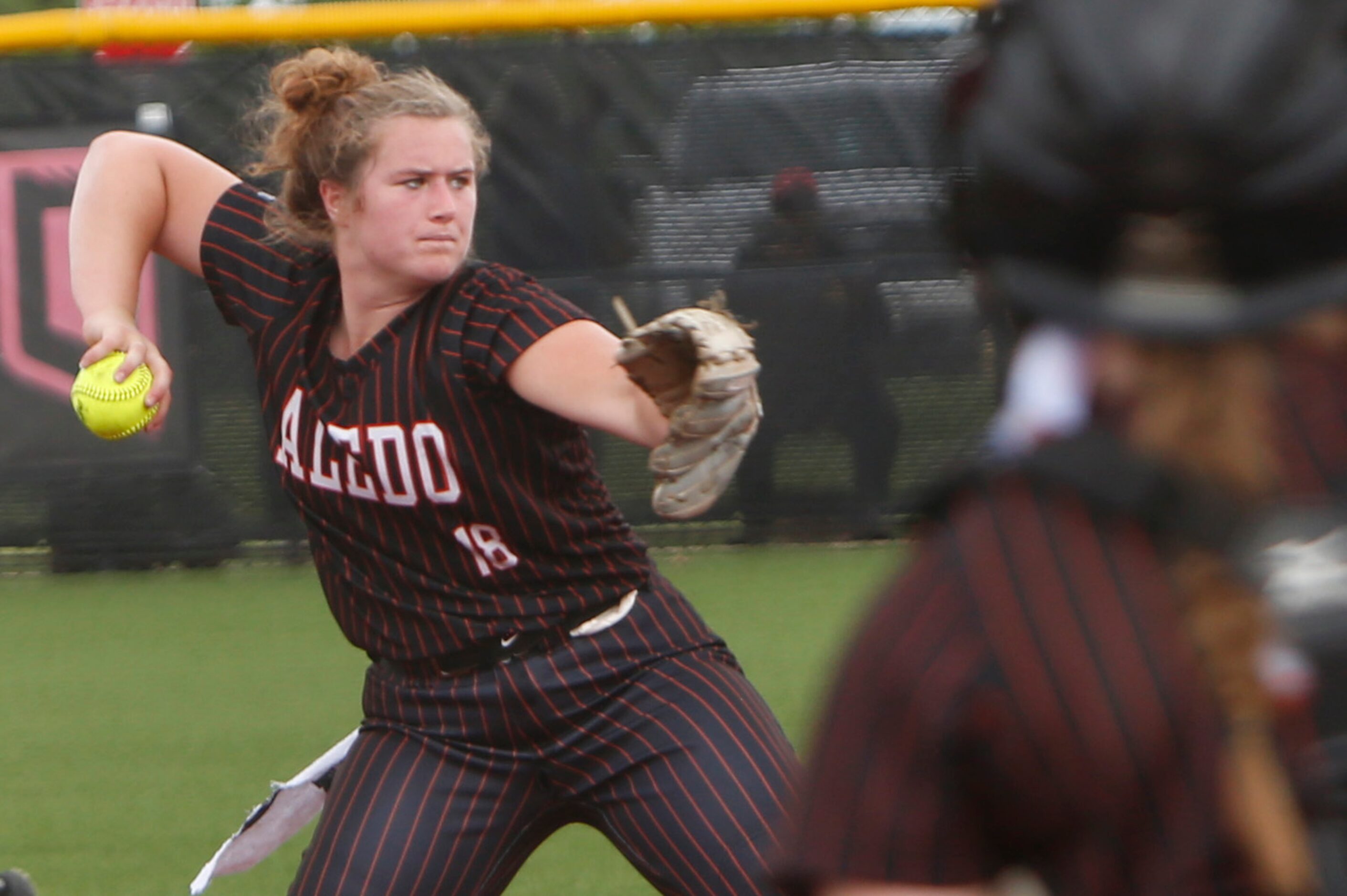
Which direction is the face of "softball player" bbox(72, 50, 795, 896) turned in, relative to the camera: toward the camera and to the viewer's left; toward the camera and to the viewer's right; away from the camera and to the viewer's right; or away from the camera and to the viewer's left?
toward the camera and to the viewer's right

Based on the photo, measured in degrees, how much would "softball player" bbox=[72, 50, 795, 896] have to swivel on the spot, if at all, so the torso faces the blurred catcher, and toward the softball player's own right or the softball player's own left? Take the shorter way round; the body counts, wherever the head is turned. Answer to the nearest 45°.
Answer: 0° — they already face them

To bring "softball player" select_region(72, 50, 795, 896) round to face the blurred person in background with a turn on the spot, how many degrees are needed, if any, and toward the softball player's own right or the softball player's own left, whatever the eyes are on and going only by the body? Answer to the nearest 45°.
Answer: approximately 180°

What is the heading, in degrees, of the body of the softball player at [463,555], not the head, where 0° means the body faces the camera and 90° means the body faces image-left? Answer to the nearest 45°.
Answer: approximately 0°

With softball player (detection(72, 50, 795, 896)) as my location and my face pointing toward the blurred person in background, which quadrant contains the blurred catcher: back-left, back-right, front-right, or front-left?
back-right
